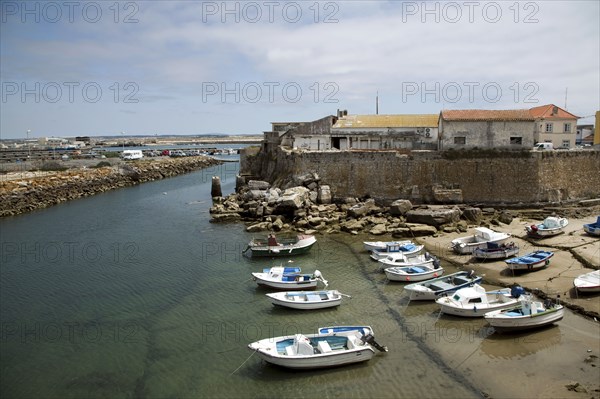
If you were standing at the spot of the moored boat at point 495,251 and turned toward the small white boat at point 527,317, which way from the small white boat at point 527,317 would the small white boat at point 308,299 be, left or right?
right

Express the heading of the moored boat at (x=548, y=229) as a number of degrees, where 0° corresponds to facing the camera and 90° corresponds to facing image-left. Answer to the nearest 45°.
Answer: approximately 270°

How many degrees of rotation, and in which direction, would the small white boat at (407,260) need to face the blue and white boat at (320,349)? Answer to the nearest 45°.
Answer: approximately 90° to its left

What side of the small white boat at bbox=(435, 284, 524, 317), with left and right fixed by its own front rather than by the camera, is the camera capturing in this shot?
left

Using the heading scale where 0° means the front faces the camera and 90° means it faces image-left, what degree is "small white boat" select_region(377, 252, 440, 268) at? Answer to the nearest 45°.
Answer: approximately 90°

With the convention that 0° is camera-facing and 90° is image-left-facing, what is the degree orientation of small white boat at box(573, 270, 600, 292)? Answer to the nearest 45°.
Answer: approximately 90°

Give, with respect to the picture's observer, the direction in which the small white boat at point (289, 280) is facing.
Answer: facing to the left of the viewer

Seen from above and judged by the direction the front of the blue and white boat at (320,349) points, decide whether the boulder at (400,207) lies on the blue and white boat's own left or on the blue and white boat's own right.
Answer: on the blue and white boat's own right

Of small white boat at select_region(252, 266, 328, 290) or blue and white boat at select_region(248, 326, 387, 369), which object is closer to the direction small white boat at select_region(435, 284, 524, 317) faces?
the small white boat

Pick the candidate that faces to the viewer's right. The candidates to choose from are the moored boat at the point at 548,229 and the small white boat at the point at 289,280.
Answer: the moored boat

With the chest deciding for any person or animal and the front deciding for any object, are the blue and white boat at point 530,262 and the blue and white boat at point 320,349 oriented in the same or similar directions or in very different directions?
same or similar directions
